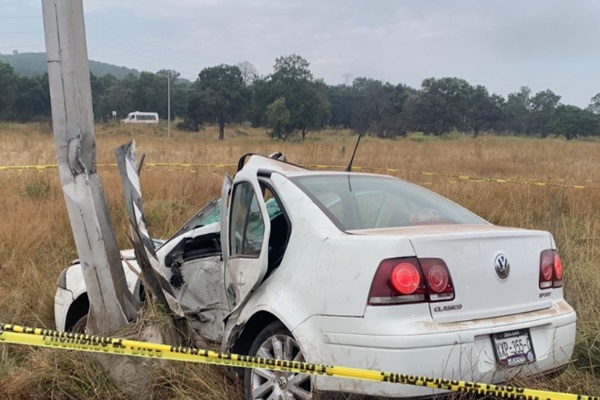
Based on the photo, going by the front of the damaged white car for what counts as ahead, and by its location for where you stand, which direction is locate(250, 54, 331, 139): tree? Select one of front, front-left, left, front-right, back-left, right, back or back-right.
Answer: front-right

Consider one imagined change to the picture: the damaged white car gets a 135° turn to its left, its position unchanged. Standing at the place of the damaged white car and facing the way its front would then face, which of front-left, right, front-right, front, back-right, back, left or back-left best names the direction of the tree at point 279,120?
back

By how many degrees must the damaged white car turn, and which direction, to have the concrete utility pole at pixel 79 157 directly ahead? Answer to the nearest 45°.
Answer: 0° — it already faces it

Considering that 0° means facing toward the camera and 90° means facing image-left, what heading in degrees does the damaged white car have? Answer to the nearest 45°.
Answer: approximately 135°
